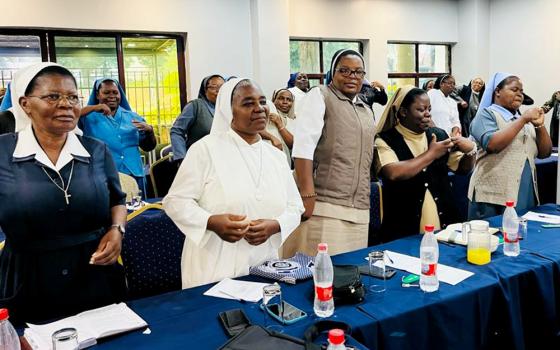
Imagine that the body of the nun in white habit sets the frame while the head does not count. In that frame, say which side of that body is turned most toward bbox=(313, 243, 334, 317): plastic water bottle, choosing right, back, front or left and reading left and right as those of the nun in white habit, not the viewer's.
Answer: front

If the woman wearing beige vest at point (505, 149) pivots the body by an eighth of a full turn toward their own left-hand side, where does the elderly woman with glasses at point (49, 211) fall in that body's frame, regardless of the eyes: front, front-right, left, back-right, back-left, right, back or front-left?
back-right

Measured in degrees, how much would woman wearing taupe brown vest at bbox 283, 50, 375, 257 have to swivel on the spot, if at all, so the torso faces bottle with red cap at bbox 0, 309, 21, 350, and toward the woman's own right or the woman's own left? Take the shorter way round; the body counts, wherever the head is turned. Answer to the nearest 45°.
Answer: approximately 90° to the woman's own right

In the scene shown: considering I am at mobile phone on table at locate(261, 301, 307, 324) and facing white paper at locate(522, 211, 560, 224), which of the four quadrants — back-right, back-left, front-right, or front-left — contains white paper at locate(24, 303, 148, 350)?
back-left

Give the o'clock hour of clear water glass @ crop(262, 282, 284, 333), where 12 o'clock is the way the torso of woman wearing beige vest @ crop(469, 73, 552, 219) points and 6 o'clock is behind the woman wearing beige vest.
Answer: The clear water glass is roughly at 2 o'clock from the woman wearing beige vest.

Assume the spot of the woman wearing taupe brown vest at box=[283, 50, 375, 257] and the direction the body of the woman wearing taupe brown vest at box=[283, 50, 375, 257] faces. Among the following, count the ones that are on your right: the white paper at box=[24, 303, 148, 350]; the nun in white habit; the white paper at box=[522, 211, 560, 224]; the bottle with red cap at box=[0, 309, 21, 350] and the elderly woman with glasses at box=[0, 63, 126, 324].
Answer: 4

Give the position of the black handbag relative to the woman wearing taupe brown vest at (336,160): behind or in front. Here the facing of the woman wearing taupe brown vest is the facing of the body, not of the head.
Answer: in front

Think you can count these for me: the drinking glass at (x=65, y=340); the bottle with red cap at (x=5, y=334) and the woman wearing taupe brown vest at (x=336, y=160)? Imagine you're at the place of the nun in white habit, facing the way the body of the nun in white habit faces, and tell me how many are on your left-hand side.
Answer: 1

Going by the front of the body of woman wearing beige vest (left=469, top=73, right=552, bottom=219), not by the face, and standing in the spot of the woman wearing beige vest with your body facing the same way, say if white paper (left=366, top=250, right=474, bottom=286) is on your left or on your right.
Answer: on your right

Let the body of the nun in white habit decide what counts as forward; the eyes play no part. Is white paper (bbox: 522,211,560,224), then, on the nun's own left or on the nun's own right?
on the nun's own left

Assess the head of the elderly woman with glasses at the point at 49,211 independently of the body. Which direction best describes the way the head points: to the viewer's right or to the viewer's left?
to the viewer's right

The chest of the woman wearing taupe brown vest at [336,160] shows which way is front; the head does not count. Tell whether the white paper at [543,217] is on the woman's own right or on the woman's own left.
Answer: on the woman's own left

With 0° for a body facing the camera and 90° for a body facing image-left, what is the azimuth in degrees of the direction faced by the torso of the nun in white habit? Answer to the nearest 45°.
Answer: approximately 315°

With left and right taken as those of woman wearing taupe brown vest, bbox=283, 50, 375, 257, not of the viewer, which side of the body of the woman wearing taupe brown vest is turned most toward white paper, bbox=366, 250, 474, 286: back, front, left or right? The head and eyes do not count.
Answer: front
